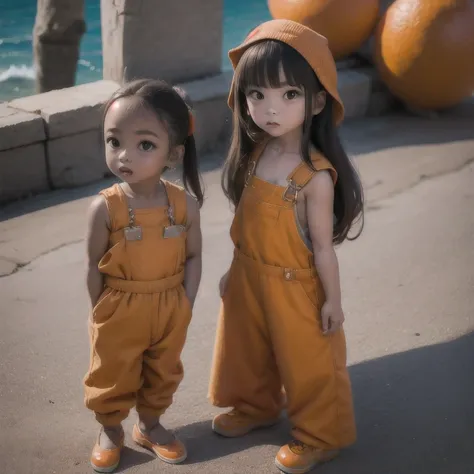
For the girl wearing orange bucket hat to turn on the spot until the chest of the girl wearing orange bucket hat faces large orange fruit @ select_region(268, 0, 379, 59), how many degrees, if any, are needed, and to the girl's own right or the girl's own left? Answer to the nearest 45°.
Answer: approximately 135° to the girl's own right

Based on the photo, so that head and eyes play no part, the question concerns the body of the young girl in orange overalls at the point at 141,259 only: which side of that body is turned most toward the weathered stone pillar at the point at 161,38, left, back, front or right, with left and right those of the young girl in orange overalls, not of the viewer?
back

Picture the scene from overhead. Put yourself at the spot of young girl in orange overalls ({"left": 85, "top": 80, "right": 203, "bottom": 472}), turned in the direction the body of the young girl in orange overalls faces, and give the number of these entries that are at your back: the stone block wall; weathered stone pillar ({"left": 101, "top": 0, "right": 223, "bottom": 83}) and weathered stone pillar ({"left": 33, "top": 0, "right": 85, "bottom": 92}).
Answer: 3

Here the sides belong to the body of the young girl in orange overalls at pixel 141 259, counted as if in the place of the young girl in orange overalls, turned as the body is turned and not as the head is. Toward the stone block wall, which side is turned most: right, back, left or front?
back

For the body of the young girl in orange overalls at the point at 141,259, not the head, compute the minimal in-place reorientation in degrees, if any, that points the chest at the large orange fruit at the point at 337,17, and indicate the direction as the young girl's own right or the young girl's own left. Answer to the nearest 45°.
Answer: approximately 180°

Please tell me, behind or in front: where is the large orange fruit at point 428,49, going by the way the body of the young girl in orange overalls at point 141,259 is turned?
behind

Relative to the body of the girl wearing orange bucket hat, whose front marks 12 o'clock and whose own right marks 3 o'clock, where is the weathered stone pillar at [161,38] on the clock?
The weathered stone pillar is roughly at 4 o'clock from the girl wearing orange bucket hat.

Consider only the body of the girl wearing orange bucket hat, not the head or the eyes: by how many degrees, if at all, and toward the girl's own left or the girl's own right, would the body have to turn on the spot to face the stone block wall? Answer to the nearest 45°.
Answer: approximately 90° to the girl's own right

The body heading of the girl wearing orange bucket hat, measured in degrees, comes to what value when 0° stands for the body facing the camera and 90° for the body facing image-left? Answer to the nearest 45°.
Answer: approximately 45°

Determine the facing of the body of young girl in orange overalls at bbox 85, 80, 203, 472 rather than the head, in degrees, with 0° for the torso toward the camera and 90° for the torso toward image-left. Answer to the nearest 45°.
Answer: approximately 0°

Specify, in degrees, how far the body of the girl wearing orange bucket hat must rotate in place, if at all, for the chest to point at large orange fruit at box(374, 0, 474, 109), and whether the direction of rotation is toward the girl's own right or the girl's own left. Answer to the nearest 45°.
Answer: approximately 135° to the girl's own right
